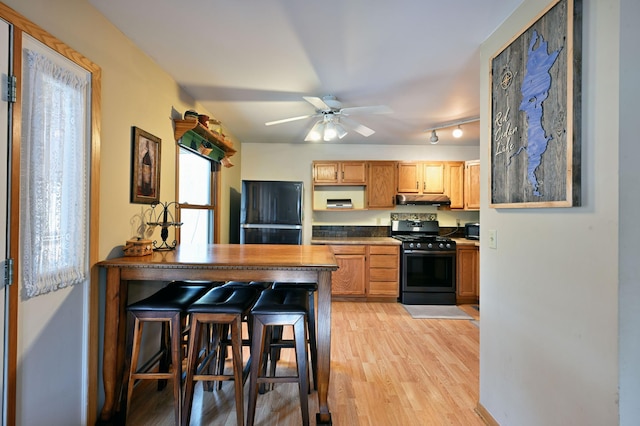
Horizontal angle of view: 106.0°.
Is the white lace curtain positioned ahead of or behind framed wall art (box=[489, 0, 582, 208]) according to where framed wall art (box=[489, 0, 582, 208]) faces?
ahead

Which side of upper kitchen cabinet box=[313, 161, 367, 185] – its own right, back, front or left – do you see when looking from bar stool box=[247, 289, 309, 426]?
front

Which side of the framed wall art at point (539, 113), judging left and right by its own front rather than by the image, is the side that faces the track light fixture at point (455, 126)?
right

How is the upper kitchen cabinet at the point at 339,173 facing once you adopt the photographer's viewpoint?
facing the viewer

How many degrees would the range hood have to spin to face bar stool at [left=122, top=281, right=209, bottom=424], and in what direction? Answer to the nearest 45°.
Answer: approximately 45° to its right

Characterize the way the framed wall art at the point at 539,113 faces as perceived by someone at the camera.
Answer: facing the viewer and to the left of the viewer

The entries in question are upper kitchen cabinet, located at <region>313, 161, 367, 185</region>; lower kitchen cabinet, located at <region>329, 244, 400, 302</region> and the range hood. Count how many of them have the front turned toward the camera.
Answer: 3

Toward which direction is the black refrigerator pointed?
toward the camera

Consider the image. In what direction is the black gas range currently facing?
toward the camera

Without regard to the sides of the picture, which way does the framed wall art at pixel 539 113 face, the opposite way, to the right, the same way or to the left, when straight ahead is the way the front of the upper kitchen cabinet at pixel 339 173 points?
to the right

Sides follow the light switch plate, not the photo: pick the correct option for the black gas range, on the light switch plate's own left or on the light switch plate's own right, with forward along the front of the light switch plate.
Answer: on the light switch plate's own right

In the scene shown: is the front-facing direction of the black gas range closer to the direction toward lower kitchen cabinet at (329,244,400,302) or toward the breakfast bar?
the breakfast bar

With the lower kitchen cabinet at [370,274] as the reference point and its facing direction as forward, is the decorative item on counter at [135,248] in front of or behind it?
in front
